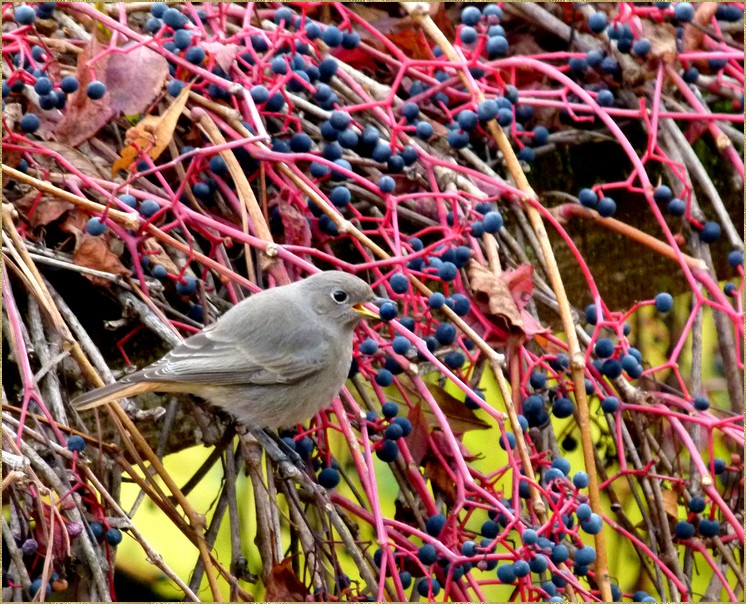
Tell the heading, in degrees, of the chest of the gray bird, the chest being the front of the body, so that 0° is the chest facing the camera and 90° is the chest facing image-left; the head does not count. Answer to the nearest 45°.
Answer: approximately 270°

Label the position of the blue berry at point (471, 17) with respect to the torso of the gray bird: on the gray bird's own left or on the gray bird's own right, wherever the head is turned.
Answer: on the gray bird's own left

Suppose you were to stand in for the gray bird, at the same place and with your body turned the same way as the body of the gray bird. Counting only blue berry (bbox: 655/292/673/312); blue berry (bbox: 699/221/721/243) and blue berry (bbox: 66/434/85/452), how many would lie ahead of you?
2

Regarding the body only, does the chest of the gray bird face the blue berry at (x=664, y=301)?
yes
